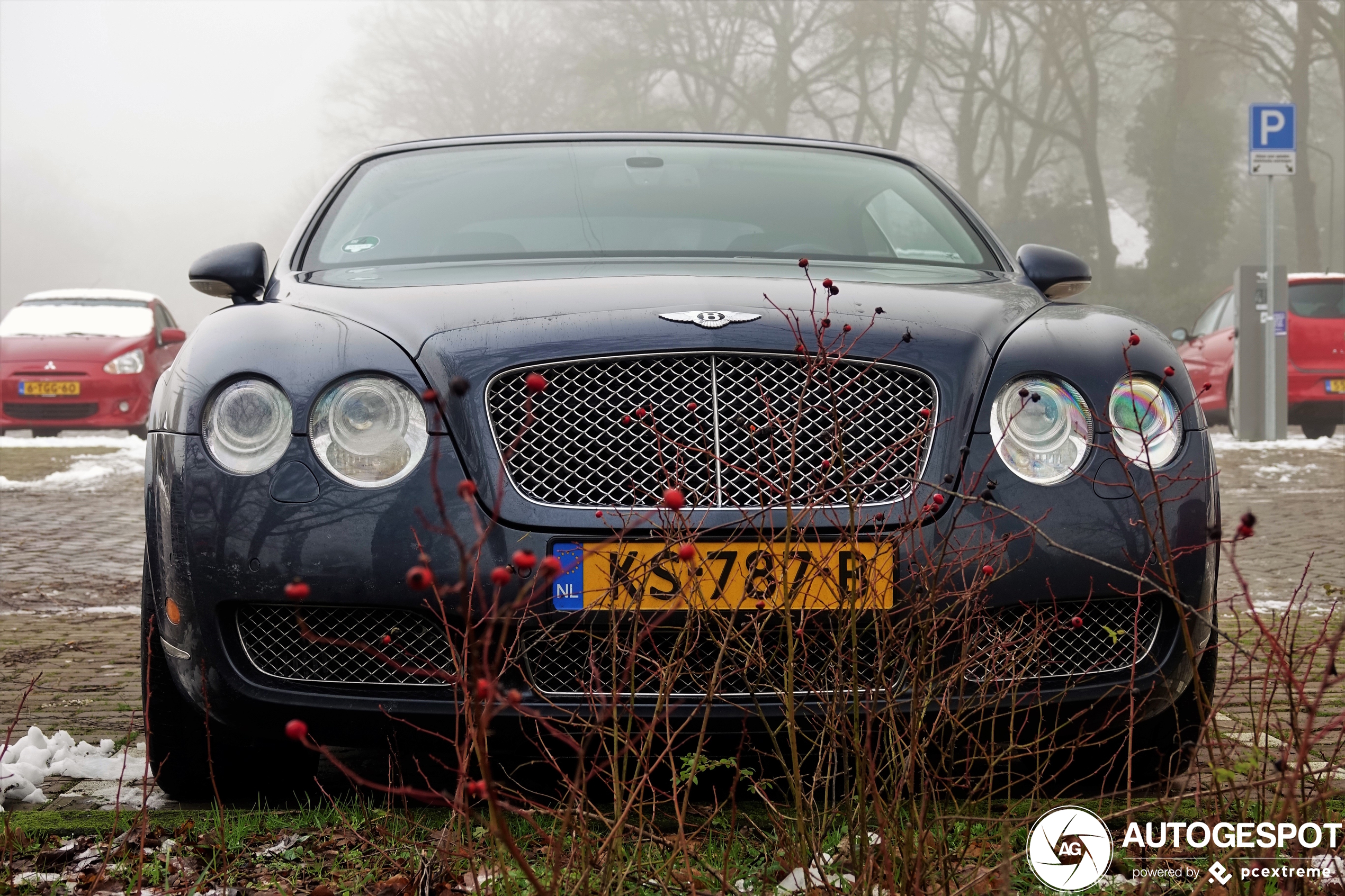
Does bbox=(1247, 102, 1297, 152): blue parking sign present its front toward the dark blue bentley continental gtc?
yes

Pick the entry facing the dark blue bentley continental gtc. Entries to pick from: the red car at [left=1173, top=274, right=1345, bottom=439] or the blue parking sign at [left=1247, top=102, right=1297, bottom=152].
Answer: the blue parking sign

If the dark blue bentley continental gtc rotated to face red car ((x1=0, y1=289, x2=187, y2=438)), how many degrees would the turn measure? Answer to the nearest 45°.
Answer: approximately 135° to its right

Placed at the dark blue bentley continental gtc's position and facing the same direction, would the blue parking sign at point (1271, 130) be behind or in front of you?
behind
